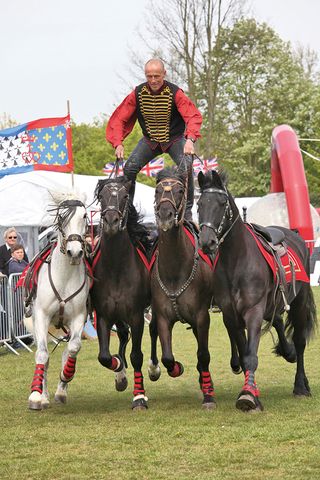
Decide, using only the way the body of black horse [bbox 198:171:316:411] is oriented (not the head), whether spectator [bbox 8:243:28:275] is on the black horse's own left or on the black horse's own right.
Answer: on the black horse's own right

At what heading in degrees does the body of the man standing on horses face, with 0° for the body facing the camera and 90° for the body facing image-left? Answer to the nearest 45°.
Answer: approximately 0°

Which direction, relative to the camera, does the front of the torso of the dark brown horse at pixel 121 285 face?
toward the camera

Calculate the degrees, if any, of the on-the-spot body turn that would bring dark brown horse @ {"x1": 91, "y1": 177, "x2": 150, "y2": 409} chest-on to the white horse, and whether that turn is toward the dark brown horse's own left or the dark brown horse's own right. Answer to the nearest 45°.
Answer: approximately 90° to the dark brown horse's own right

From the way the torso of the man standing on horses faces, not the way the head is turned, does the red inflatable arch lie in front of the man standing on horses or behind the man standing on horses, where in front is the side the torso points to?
behind

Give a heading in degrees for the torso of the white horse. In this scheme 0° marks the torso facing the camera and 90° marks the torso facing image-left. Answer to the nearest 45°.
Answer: approximately 0°

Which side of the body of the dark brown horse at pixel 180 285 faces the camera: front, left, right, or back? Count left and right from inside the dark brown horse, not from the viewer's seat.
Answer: front

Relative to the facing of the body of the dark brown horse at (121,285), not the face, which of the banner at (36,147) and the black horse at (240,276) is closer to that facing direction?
the black horse

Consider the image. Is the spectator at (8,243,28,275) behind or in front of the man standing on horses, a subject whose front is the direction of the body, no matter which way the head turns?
behind

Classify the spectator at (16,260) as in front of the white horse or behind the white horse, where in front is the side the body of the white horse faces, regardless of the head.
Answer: behind

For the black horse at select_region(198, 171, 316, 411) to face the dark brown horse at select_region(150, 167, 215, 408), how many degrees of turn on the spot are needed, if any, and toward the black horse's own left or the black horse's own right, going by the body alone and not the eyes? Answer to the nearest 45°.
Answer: approximately 45° to the black horse's own right

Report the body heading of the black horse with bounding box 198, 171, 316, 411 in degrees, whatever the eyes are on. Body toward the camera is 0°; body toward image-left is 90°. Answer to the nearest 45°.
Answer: approximately 45°
